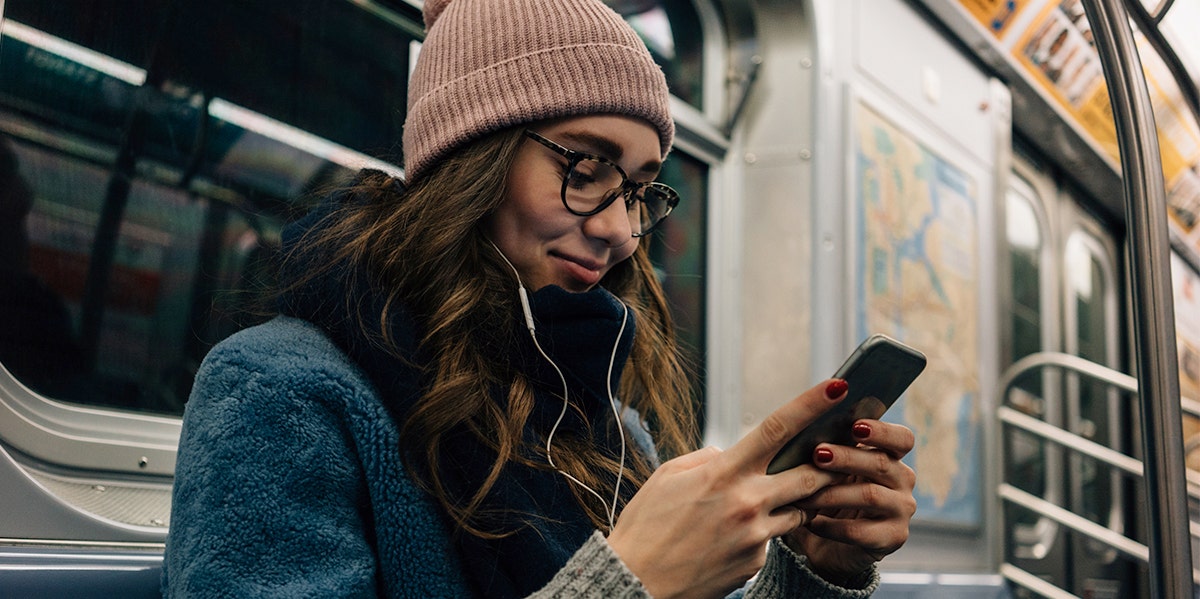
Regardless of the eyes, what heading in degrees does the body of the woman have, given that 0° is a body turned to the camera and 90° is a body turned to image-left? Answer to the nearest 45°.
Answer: approximately 315°

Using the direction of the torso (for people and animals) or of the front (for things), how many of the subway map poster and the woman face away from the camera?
0

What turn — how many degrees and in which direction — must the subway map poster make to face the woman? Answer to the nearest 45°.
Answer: approximately 45° to its right

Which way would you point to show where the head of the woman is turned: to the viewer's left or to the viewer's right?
to the viewer's right

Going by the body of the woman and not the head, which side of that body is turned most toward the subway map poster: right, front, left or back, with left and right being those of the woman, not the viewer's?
left
